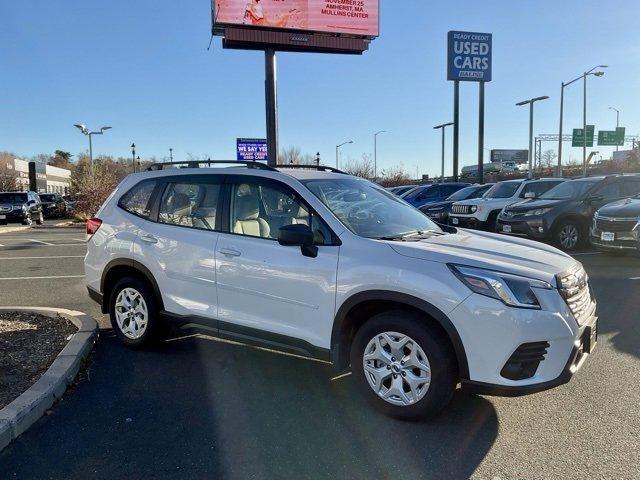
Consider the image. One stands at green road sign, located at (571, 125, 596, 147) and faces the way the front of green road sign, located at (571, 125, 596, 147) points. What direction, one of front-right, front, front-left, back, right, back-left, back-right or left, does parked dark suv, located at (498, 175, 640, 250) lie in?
front

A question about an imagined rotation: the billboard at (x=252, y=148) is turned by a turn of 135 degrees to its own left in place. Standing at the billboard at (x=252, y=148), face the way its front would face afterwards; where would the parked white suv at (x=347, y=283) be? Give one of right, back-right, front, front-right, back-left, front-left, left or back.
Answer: back-right

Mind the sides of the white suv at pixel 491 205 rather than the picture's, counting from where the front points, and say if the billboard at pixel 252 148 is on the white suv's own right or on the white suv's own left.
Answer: on the white suv's own right

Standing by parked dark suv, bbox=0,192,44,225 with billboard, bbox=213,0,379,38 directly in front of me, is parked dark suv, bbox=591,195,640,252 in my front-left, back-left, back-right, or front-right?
front-right

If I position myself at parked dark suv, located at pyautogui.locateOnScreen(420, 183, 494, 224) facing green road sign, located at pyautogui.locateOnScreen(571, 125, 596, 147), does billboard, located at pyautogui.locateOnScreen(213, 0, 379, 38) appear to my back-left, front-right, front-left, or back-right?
front-left

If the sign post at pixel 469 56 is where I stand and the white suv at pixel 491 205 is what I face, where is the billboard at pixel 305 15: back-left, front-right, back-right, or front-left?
front-right

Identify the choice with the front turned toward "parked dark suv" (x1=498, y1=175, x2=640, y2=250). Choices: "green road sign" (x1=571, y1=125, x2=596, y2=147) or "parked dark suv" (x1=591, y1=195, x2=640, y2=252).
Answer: the green road sign

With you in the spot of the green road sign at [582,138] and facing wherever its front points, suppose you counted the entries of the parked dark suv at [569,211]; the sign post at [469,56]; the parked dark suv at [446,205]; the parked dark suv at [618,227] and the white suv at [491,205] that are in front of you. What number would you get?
5

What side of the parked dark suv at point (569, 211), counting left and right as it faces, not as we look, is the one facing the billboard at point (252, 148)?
right

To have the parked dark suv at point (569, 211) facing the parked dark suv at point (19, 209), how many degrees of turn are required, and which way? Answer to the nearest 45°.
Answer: approximately 45° to its right

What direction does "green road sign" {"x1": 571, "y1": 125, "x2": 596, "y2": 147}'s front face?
toward the camera

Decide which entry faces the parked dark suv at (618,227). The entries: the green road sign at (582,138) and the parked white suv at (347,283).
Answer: the green road sign

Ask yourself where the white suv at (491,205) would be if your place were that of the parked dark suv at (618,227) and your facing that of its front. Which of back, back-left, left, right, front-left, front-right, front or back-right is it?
right

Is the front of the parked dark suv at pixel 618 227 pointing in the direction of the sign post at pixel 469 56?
no

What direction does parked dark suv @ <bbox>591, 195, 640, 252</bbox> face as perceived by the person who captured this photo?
facing the viewer and to the left of the viewer

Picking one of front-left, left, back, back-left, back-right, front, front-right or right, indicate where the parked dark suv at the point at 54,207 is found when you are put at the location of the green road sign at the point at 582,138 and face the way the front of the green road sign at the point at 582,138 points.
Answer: front-right

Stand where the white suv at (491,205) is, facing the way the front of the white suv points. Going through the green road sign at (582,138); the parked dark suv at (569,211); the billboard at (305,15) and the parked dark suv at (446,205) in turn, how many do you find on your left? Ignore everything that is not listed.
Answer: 1

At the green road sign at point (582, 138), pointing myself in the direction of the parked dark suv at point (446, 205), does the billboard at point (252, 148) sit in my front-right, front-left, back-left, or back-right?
front-right

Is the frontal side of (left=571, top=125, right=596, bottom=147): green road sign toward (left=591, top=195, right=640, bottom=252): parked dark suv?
yes
